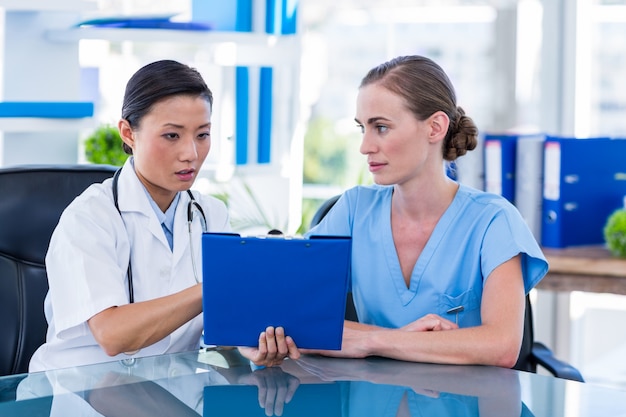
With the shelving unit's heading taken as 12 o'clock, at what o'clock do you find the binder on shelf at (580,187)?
The binder on shelf is roughly at 9 o'clock from the shelving unit.

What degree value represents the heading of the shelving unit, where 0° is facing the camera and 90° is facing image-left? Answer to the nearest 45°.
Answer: approximately 0°

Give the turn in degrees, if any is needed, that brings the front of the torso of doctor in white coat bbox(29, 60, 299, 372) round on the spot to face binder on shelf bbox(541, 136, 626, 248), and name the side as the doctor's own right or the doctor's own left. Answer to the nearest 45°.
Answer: approximately 90° to the doctor's own left

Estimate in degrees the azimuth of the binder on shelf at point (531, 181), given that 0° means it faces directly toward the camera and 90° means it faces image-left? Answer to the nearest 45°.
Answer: approximately 45°

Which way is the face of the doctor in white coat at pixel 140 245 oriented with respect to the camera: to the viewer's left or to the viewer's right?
to the viewer's right
